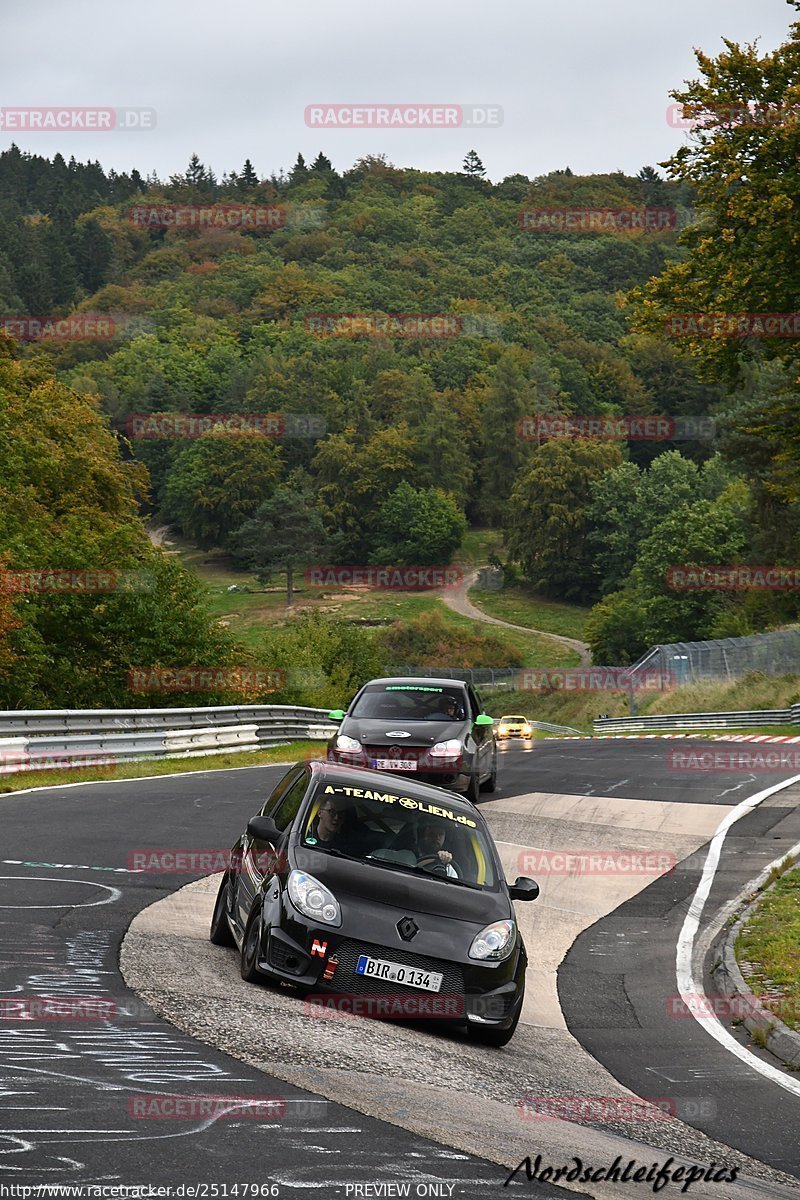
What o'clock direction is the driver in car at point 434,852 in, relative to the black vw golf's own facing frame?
The driver in car is roughly at 12 o'clock from the black vw golf.

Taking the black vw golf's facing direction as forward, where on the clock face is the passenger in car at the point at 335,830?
The passenger in car is roughly at 12 o'clock from the black vw golf.

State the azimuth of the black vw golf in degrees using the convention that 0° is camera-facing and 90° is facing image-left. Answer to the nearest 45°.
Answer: approximately 0°
